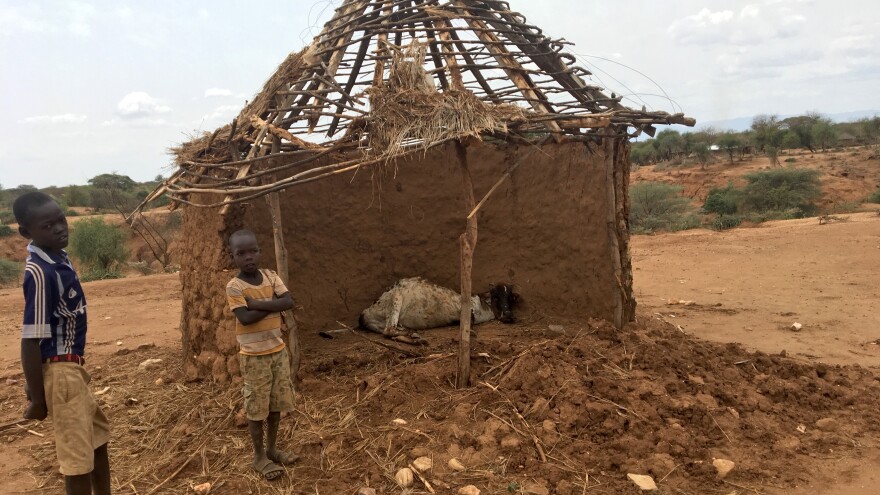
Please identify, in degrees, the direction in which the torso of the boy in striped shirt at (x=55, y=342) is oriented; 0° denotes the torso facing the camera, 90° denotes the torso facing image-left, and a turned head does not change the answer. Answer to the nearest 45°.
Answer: approximately 315°

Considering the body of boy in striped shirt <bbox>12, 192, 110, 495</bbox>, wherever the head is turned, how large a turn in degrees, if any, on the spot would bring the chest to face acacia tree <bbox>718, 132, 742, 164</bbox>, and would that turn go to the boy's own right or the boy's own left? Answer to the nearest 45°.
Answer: approximately 90° to the boy's own left

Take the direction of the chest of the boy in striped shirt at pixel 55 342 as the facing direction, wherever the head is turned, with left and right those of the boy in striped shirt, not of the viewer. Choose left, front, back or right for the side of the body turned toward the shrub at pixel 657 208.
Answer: left

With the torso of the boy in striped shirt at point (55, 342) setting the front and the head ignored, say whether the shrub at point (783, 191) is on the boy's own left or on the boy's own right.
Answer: on the boy's own left

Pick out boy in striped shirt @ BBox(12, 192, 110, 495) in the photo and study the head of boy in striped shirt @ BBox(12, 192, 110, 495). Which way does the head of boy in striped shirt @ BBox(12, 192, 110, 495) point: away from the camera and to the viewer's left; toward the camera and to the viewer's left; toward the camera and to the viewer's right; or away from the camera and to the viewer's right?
toward the camera and to the viewer's right

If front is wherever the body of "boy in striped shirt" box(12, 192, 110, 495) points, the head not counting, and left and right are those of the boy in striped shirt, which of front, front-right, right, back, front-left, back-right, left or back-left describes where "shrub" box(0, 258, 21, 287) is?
back-left

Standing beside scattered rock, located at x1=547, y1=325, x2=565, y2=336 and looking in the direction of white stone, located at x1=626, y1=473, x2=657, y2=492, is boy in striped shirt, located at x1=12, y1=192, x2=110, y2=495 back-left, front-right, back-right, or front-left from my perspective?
front-right

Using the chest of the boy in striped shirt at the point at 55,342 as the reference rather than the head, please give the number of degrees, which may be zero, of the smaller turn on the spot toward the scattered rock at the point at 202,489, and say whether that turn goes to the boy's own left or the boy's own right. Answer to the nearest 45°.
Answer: approximately 90° to the boy's own left

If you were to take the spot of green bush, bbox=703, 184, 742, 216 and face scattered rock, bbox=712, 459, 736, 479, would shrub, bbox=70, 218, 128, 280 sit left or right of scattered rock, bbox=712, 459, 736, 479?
right

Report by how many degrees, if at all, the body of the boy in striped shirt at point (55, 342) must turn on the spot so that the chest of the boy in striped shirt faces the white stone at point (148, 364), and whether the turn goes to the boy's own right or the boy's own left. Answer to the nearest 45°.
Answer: approximately 135° to the boy's own left

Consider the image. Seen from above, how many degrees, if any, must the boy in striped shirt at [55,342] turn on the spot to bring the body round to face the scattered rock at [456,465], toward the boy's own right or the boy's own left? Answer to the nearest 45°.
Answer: approximately 45° to the boy's own left
